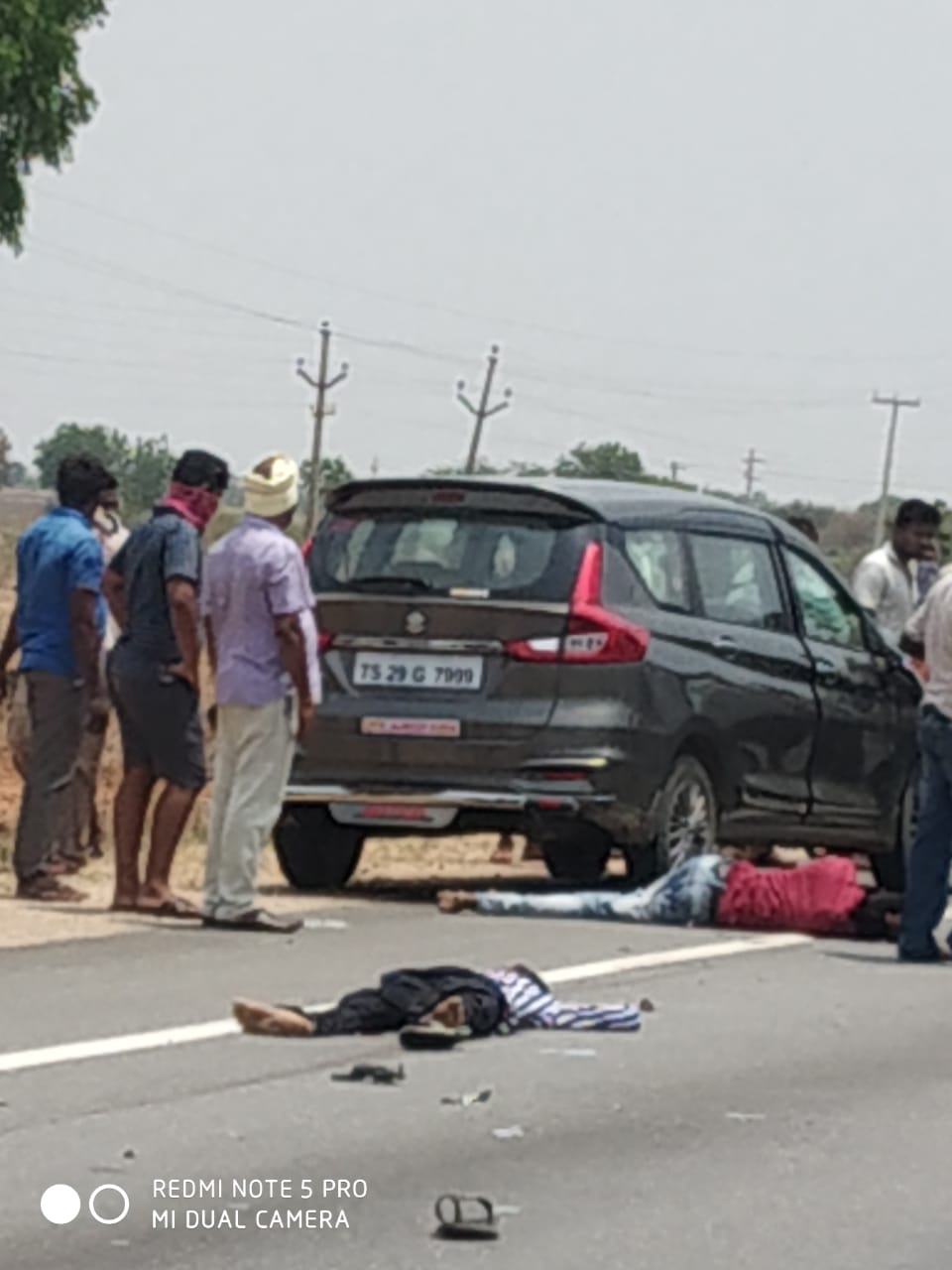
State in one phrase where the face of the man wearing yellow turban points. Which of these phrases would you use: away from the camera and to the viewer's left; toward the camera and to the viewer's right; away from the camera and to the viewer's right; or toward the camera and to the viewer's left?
away from the camera and to the viewer's right

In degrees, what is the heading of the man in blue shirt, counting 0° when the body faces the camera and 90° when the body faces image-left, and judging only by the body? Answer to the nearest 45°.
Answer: approximately 225°

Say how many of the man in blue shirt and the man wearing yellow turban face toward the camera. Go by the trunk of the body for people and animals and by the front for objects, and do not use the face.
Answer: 0

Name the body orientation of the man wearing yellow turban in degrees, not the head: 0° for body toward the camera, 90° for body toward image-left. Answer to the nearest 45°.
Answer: approximately 225°

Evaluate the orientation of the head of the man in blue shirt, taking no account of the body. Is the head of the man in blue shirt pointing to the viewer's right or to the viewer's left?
to the viewer's right

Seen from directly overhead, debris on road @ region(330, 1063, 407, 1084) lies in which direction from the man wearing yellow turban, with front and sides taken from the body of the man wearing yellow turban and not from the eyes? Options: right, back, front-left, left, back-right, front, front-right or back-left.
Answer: back-right

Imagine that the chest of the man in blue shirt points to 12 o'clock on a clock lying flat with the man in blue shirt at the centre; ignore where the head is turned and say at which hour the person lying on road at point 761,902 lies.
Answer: The person lying on road is roughly at 2 o'clock from the man in blue shirt.

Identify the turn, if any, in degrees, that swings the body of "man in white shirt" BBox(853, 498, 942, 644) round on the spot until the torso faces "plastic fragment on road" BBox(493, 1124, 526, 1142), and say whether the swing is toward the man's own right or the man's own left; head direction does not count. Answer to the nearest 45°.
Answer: approximately 45° to the man's own right

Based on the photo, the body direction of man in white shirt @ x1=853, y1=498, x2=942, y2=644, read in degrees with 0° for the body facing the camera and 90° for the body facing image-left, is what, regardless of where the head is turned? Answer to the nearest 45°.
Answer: approximately 315°

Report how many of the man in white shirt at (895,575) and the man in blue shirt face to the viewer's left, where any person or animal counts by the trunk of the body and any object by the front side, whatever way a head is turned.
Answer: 0

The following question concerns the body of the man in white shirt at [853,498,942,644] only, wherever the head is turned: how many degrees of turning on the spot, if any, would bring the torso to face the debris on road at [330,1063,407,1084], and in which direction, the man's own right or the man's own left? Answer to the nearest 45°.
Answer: approximately 45° to the man's own right

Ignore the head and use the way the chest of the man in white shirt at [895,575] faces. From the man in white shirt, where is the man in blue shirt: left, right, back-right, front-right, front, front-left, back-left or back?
right

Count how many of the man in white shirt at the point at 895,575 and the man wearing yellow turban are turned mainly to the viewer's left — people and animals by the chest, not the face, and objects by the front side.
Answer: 0

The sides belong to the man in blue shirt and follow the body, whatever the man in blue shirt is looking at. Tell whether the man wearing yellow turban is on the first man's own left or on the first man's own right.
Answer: on the first man's own right

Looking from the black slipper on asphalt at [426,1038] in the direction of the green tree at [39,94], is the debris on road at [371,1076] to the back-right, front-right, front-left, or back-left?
back-left
